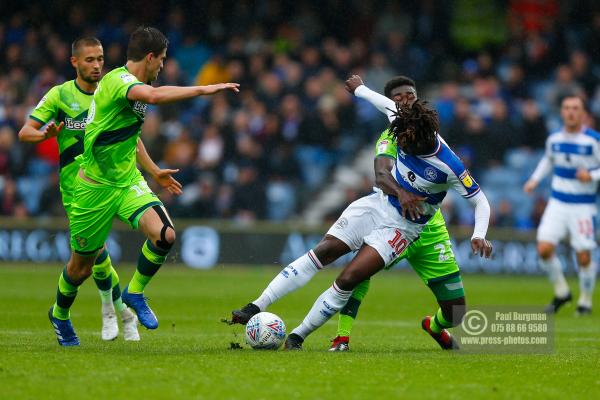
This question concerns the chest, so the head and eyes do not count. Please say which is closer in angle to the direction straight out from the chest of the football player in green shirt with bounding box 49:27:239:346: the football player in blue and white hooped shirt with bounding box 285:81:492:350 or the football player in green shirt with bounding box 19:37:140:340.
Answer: the football player in blue and white hooped shirt

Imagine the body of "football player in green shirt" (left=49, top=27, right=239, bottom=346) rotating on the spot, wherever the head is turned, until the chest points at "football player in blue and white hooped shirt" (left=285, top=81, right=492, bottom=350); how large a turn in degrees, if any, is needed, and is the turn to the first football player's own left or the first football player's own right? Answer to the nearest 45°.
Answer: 0° — they already face them

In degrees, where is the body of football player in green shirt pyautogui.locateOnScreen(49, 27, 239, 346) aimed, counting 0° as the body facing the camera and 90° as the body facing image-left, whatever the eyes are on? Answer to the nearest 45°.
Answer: approximately 270°

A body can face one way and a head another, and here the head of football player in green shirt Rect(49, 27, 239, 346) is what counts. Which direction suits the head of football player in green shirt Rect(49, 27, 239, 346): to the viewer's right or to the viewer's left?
to the viewer's right

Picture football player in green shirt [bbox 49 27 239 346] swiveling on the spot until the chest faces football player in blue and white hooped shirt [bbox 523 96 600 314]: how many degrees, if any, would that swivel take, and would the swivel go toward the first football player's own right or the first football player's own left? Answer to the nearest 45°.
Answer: approximately 45° to the first football player's own left

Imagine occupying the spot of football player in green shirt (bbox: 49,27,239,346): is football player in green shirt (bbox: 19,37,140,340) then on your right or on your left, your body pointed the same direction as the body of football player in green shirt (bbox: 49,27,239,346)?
on your left

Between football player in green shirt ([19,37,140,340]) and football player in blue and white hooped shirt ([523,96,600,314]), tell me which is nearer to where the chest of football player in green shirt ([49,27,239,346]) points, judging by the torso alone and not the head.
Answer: the football player in blue and white hooped shirt
